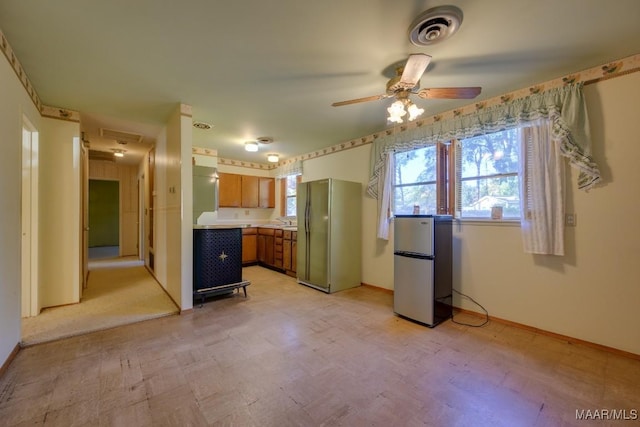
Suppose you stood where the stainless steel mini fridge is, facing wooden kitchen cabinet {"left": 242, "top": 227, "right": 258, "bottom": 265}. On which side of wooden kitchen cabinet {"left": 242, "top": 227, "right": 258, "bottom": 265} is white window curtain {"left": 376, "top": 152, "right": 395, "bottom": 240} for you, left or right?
right

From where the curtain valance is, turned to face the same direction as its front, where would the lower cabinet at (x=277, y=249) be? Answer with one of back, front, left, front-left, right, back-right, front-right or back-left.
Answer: front-right

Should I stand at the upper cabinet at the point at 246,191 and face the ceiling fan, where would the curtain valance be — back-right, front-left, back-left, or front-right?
front-left

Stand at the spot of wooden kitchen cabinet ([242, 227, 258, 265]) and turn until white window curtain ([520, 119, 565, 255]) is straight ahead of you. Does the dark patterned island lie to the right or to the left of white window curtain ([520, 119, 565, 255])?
right

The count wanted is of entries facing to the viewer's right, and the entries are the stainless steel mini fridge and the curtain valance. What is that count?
0

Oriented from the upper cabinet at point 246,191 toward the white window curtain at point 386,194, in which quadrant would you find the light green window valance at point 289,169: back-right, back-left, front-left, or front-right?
front-left

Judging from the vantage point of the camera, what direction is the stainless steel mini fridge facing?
facing the viewer and to the left of the viewer

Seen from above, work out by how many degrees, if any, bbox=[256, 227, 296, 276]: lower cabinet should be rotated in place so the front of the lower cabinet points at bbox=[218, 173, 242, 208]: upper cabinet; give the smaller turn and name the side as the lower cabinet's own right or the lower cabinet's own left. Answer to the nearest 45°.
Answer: approximately 90° to the lower cabinet's own right

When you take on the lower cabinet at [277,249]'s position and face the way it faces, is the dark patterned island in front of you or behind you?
in front

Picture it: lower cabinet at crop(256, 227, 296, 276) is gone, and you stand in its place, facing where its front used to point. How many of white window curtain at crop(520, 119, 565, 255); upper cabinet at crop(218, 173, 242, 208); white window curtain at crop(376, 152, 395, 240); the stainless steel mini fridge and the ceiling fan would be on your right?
1

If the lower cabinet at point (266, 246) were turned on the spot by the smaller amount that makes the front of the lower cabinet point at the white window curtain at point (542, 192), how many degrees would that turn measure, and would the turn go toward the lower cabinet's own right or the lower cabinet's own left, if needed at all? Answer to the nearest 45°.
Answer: approximately 90° to the lower cabinet's own left

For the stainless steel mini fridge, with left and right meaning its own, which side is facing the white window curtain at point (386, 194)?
right

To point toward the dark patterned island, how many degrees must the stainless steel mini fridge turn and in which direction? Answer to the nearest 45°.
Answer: approximately 45° to its right

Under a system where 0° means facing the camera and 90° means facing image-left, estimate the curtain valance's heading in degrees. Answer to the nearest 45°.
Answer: approximately 45°
